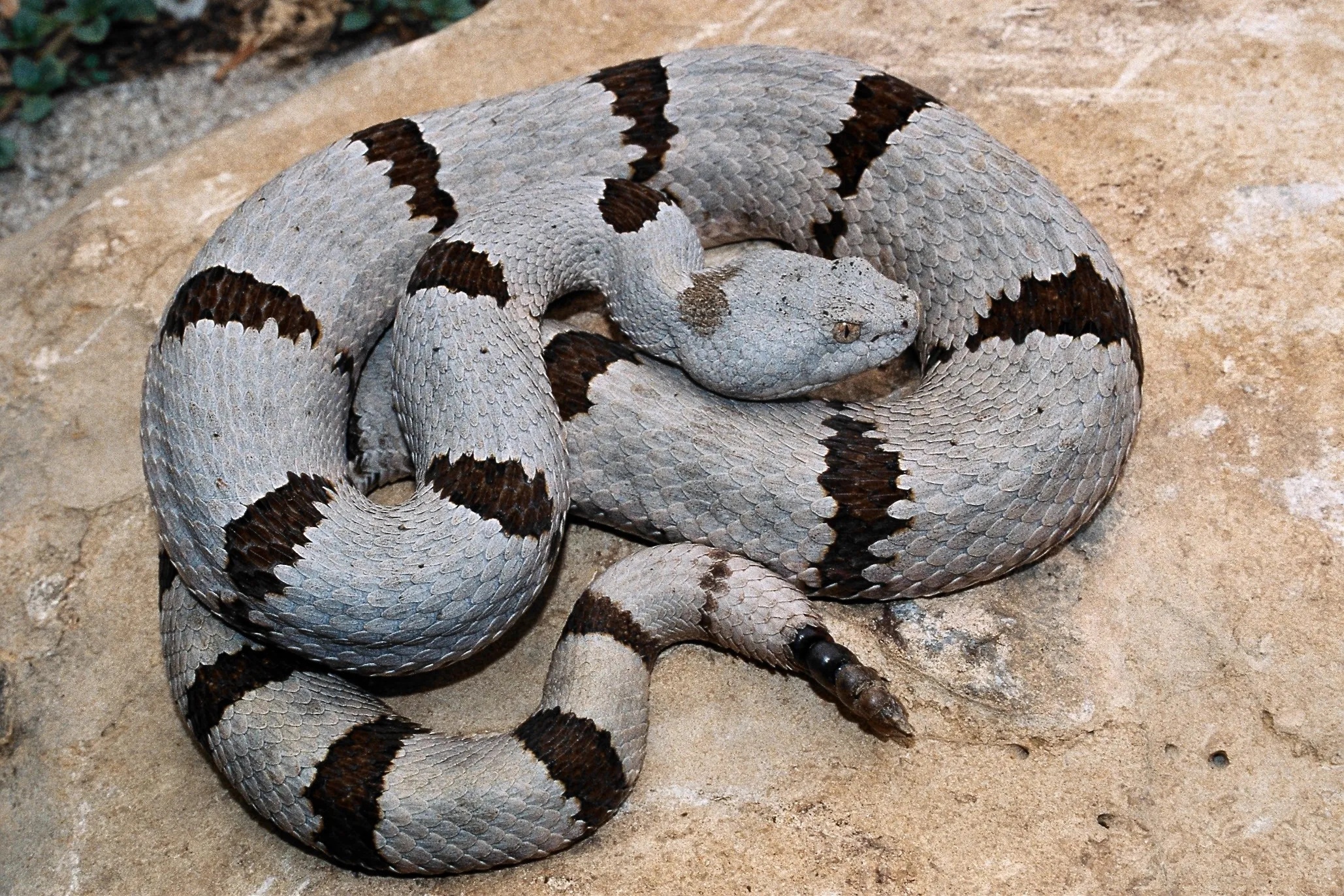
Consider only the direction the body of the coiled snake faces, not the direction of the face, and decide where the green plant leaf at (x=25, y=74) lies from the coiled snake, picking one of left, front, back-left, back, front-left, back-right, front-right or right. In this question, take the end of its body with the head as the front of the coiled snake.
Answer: back-left

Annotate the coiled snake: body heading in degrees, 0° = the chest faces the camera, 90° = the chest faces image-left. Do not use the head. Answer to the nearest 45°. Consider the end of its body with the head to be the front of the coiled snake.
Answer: approximately 270°

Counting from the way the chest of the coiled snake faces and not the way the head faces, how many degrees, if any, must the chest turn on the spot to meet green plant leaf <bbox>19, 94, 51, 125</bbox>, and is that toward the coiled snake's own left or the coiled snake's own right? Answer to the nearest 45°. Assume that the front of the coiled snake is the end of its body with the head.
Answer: approximately 135° to the coiled snake's own left

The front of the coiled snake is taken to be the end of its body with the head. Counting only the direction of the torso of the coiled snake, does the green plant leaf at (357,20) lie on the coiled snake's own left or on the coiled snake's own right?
on the coiled snake's own left

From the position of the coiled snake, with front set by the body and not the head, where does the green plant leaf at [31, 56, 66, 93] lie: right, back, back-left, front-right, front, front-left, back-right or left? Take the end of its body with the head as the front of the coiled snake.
back-left

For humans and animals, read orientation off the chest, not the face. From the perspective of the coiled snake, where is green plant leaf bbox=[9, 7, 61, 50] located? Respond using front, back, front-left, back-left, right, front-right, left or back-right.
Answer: back-left

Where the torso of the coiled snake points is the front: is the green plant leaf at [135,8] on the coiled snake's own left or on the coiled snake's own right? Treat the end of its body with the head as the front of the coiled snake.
on the coiled snake's own left
